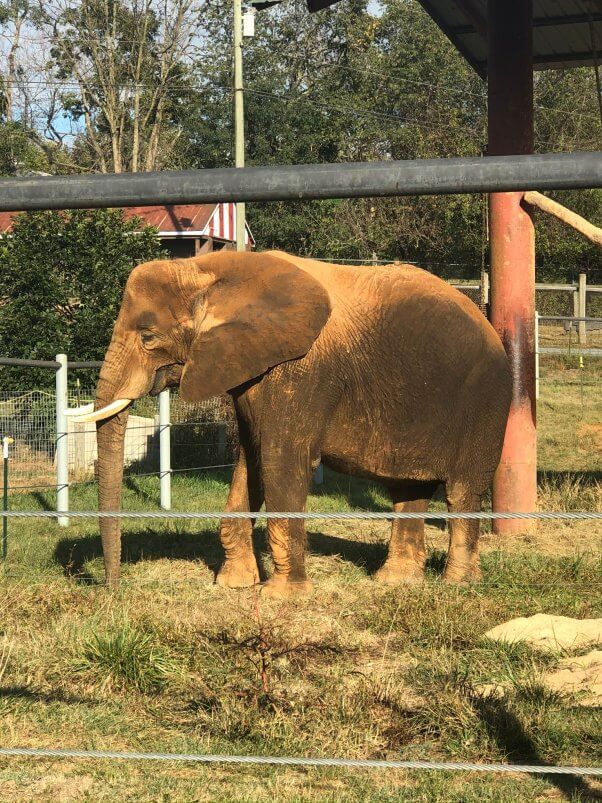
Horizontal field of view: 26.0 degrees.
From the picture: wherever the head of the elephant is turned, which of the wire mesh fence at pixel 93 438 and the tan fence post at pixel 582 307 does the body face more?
the wire mesh fence

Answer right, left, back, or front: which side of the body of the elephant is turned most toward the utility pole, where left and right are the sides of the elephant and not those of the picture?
right

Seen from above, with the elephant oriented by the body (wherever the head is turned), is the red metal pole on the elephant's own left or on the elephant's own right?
on the elephant's own right

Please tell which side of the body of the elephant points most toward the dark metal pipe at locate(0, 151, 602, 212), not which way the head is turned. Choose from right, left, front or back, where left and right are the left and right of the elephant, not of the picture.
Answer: left

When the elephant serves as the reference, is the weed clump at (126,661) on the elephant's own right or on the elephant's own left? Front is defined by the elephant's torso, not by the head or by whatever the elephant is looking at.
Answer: on the elephant's own left

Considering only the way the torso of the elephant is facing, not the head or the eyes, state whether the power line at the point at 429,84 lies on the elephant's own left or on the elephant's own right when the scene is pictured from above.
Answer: on the elephant's own right

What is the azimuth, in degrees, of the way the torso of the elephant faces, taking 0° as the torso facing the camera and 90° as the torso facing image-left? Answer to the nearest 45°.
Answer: approximately 90°

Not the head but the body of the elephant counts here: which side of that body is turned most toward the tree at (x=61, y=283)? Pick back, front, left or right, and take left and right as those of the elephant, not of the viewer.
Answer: right

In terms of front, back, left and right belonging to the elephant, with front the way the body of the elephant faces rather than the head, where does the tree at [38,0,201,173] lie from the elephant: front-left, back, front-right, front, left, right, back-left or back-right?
right

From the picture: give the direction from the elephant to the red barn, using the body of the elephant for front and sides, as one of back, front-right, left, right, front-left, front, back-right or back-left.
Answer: right

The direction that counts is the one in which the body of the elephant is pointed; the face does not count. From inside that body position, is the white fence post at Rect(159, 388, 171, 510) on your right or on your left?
on your right
